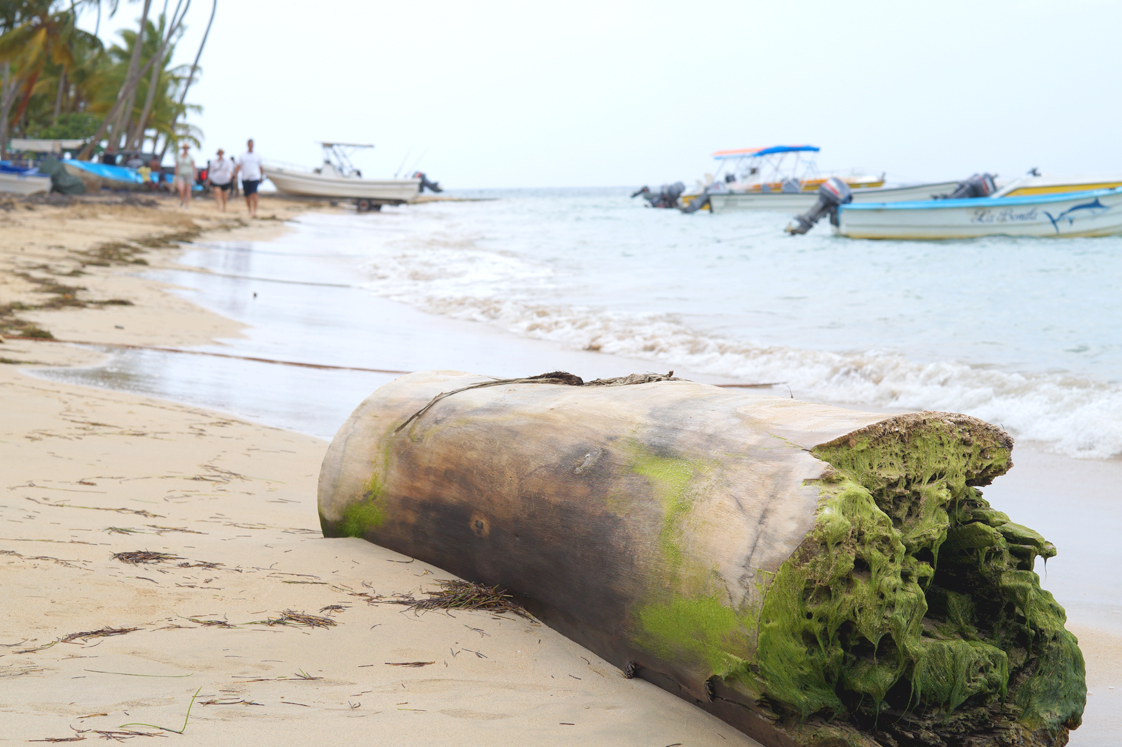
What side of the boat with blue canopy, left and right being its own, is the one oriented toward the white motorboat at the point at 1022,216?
right

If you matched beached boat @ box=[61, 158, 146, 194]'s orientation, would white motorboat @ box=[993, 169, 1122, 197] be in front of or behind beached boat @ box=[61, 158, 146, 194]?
behind

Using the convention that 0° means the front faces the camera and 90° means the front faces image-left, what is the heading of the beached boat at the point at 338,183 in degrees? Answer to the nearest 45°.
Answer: approximately 90°

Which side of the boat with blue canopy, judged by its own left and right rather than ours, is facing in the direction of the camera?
right

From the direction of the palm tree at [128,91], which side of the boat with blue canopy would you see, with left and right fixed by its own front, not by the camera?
back

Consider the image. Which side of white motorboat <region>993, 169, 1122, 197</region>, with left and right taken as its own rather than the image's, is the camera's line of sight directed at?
right

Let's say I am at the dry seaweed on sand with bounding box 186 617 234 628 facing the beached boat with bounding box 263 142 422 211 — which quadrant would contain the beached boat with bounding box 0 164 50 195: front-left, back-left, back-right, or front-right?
front-left

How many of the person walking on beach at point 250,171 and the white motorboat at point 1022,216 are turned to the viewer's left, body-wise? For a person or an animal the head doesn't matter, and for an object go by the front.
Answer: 0

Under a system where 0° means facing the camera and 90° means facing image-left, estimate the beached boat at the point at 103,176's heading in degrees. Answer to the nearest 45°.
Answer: approximately 90°

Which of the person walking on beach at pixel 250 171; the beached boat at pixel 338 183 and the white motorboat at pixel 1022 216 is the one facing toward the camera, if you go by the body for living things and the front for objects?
the person walking on beach

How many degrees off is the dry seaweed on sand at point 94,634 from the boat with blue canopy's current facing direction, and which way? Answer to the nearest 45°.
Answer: approximately 90° to its right

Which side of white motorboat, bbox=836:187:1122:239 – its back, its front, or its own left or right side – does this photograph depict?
right

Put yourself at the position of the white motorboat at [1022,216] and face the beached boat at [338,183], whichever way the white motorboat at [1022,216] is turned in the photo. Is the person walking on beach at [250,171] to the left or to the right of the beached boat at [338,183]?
left
